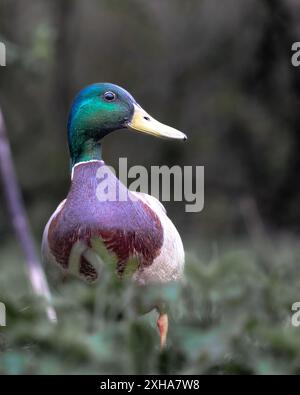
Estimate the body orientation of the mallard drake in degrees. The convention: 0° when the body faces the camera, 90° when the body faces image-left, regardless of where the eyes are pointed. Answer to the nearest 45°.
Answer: approximately 0°
